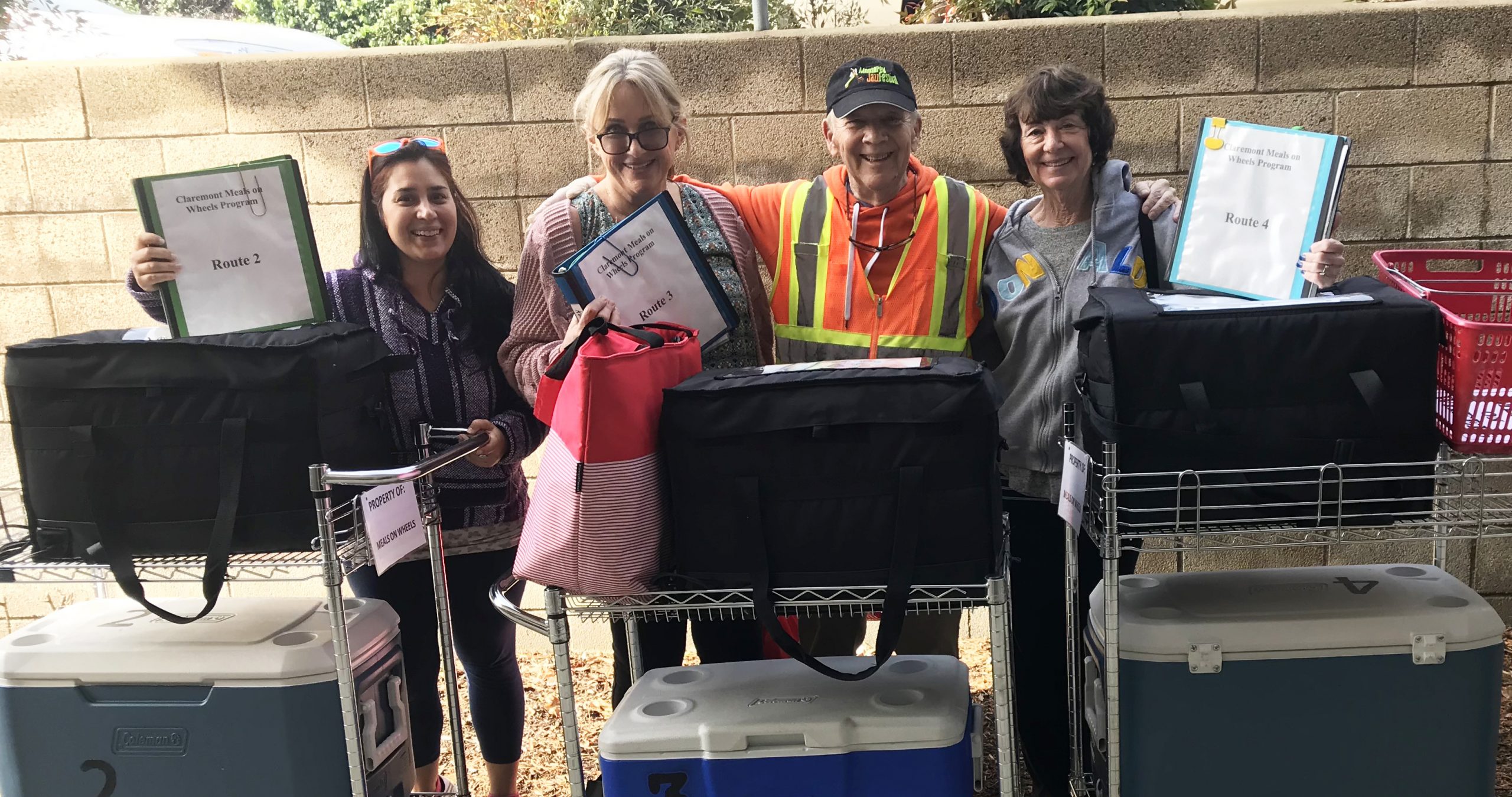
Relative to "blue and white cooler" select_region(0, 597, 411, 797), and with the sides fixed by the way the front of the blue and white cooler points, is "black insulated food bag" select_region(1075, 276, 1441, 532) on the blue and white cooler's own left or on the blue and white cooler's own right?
on the blue and white cooler's own left

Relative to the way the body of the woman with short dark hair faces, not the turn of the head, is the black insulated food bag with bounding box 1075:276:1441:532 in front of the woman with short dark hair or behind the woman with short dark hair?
in front

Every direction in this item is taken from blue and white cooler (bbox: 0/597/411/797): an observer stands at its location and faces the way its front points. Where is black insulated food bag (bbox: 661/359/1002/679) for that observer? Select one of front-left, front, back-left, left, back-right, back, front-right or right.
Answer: front-left

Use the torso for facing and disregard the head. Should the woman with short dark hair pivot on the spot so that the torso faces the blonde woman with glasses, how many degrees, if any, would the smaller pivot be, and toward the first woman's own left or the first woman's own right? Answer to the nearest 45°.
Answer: approximately 90° to the first woman's own right

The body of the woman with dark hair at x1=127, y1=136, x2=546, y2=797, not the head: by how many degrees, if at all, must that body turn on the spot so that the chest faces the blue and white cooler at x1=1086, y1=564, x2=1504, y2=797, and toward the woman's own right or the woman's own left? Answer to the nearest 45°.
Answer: approximately 45° to the woman's own left

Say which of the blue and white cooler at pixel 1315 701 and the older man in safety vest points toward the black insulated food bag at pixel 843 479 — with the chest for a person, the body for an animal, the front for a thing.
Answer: the older man in safety vest

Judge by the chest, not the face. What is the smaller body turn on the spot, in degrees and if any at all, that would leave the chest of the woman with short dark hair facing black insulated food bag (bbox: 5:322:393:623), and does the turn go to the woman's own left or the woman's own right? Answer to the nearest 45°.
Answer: approximately 45° to the woman's own right

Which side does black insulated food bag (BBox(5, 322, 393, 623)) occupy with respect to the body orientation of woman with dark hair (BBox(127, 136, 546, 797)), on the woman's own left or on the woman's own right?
on the woman's own right

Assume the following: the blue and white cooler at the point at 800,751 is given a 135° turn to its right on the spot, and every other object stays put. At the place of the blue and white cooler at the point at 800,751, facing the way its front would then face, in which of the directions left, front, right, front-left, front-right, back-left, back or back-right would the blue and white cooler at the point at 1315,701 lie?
back-right
